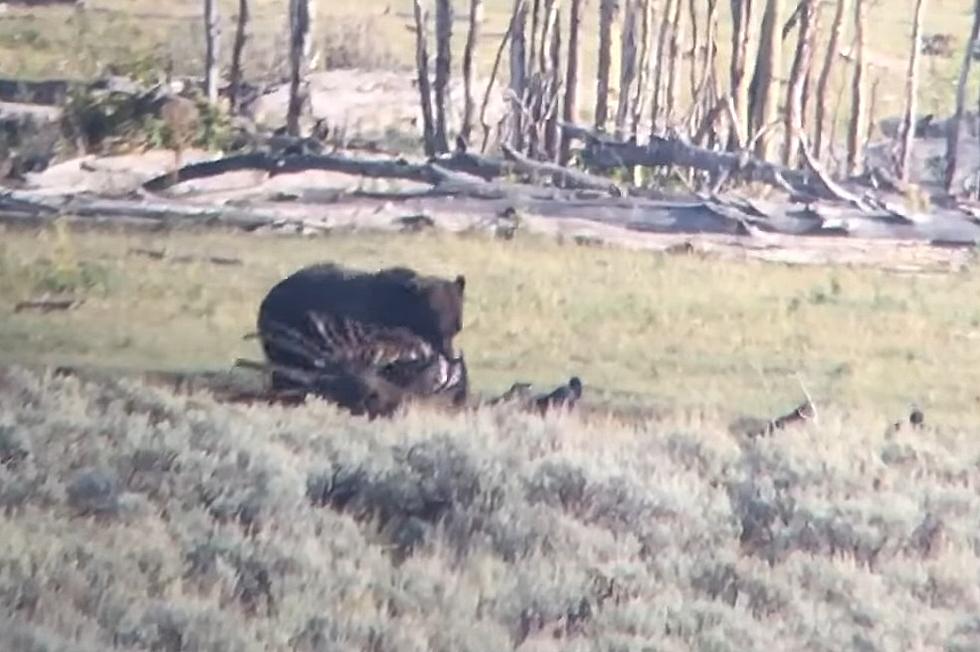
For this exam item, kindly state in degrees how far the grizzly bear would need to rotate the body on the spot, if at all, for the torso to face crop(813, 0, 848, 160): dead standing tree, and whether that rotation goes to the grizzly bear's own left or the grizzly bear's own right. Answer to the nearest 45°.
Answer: approximately 90° to the grizzly bear's own left

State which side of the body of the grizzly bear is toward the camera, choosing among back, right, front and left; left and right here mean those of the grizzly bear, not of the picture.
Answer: right

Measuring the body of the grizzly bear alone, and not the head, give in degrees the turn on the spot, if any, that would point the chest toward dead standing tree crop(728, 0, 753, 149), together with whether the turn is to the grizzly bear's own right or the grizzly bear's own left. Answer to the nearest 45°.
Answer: approximately 90° to the grizzly bear's own left
